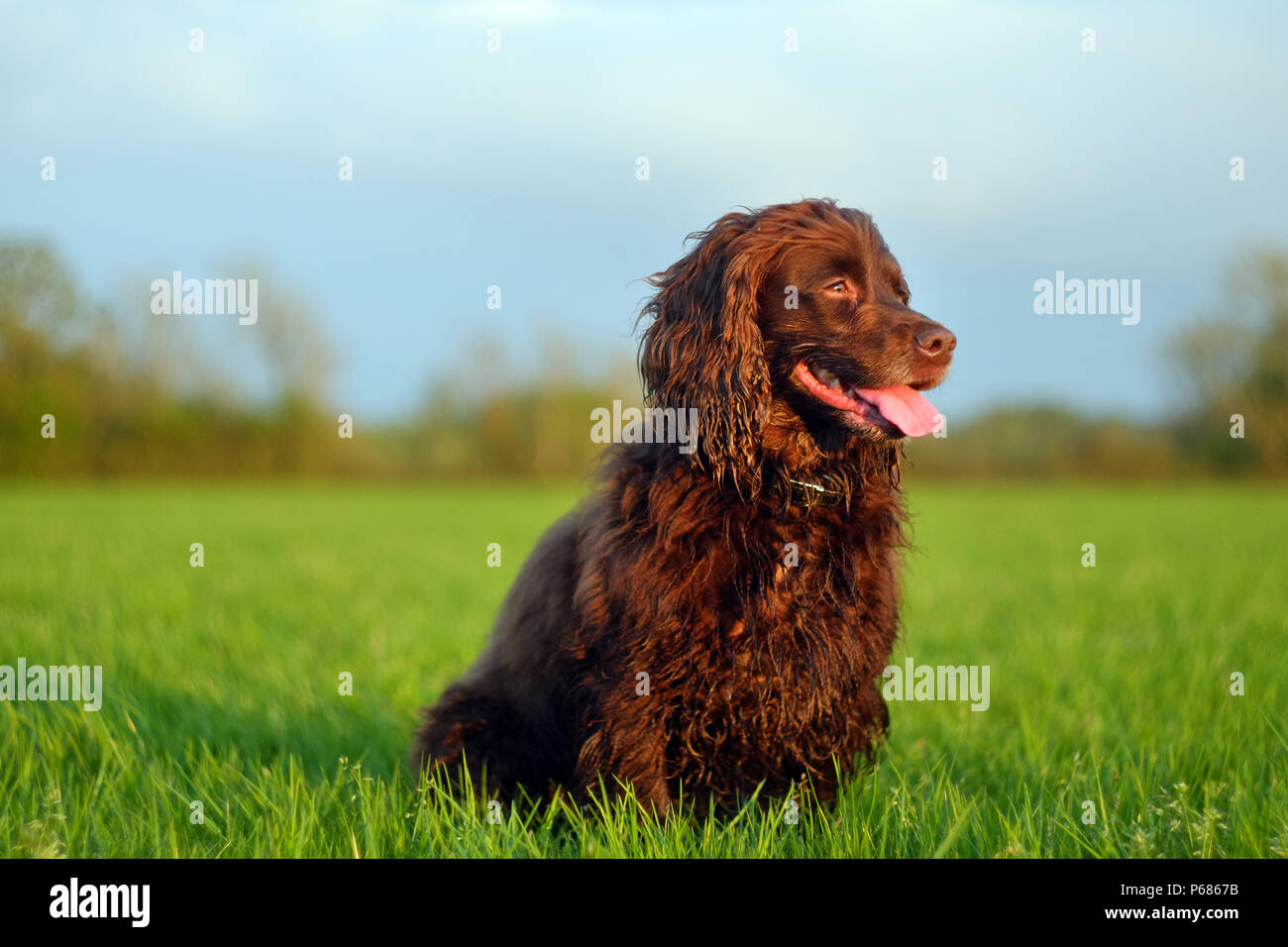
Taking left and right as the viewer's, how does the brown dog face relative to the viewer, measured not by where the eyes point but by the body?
facing the viewer and to the right of the viewer
